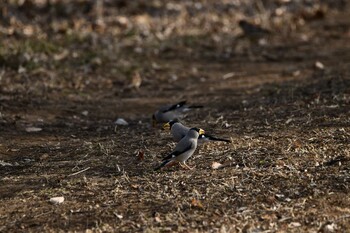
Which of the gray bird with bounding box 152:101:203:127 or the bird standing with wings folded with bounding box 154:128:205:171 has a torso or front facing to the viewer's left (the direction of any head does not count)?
the gray bird

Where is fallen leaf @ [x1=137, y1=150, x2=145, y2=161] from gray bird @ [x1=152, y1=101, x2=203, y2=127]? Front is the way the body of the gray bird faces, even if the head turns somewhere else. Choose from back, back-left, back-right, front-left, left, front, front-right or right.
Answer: left

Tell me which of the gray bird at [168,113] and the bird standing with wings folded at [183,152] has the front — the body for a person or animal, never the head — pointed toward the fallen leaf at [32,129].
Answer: the gray bird

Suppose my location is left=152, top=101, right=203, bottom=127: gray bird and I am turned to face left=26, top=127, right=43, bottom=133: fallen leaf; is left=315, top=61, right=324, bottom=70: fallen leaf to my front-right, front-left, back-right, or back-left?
back-right

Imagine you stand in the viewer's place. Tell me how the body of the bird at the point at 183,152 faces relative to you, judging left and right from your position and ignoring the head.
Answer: facing to the right of the viewer

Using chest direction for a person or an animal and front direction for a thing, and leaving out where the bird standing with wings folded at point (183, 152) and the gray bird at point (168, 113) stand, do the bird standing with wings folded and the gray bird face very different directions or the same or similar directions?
very different directions

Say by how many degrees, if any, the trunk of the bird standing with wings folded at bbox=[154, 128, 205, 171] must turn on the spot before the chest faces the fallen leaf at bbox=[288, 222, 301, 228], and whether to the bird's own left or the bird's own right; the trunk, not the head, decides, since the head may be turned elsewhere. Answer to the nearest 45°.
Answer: approximately 45° to the bird's own right

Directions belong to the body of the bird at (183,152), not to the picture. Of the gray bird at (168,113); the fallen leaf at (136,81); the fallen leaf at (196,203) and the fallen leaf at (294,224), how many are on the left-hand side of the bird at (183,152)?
2

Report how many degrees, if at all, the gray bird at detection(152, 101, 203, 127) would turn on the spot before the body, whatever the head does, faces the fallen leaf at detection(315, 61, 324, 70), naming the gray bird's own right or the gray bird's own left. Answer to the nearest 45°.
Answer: approximately 135° to the gray bird's own right

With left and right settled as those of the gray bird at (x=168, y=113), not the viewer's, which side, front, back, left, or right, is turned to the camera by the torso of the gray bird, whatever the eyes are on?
left
